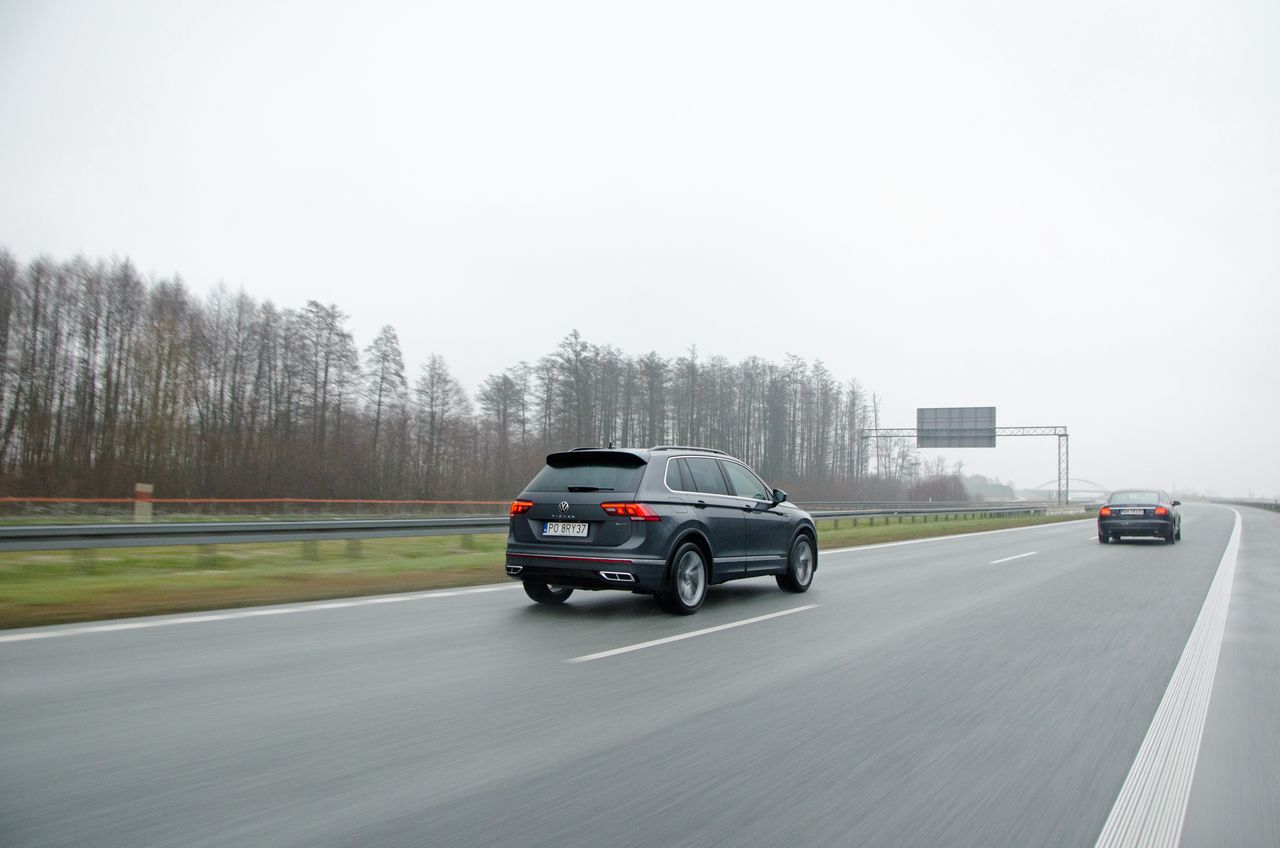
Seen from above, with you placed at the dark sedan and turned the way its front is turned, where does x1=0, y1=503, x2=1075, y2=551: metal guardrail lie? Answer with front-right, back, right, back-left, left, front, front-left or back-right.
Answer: back-left

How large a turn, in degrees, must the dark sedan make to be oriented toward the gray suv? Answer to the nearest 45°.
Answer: approximately 180°

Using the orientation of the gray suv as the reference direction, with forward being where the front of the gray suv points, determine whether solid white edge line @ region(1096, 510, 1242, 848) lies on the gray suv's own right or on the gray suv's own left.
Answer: on the gray suv's own right

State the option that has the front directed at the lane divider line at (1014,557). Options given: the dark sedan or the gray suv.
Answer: the gray suv

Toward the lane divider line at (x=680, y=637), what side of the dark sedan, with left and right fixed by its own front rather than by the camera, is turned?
back

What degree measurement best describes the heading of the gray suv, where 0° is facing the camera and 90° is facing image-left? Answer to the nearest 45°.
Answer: approximately 225°

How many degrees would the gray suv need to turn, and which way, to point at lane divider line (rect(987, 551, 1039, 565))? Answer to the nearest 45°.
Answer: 0° — it already faces it

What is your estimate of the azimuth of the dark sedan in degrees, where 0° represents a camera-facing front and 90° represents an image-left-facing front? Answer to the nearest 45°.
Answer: approximately 180°

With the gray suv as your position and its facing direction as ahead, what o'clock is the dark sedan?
The dark sedan is roughly at 12 o'clock from the gray suv.

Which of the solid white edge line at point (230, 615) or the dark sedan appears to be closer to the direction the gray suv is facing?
the dark sedan

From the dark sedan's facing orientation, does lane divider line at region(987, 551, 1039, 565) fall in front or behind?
behind

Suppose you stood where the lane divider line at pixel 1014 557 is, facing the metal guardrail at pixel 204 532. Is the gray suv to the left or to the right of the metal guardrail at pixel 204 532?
left

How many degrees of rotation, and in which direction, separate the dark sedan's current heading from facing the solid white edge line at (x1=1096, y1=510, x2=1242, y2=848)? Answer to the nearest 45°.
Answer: approximately 180°
